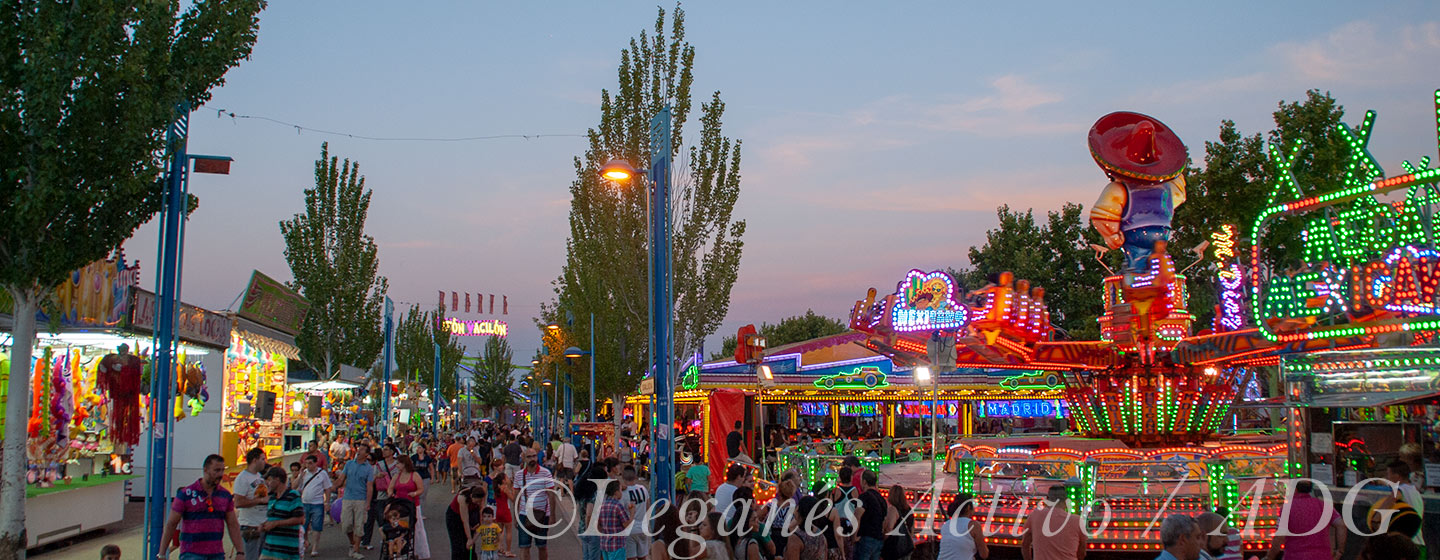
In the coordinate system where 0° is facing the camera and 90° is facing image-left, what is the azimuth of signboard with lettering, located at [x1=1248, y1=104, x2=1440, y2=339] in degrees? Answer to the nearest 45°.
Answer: approximately 45°

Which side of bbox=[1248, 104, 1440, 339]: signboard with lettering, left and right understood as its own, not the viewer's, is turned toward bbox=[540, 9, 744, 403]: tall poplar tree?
right

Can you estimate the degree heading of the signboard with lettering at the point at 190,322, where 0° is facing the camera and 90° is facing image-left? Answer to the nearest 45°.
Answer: approximately 315°

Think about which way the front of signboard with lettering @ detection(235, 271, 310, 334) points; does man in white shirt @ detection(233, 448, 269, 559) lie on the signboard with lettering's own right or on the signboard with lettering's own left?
on the signboard with lettering's own right

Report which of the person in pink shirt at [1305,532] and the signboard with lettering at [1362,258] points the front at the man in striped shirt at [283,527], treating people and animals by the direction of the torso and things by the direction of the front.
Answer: the signboard with lettering

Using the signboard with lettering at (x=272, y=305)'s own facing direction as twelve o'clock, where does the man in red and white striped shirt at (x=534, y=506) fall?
The man in red and white striped shirt is roughly at 1 o'clock from the signboard with lettering.

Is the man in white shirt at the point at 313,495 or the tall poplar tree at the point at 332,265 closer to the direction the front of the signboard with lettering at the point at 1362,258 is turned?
the man in white shirt

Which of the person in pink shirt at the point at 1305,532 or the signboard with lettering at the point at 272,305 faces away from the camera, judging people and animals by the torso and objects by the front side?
the person in pink shirt

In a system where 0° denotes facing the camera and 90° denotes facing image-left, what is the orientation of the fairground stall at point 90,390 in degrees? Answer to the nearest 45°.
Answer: approximately 315°

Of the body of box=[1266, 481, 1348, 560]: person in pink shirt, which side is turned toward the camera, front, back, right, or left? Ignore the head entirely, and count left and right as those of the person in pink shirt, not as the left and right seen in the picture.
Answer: back

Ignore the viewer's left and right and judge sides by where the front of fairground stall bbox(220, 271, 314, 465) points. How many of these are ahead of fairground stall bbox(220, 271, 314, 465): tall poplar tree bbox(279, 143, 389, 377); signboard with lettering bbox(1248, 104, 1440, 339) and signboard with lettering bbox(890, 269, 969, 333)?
2
